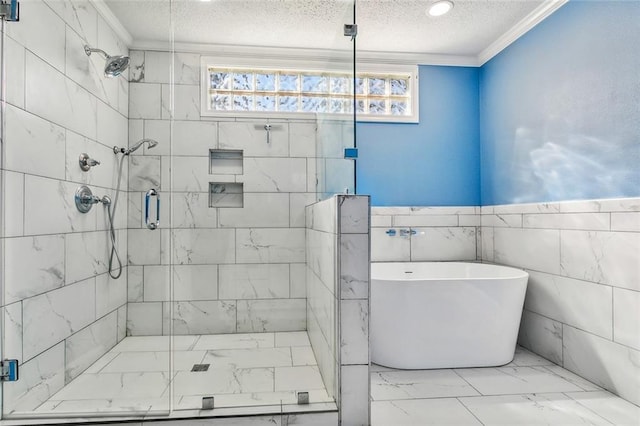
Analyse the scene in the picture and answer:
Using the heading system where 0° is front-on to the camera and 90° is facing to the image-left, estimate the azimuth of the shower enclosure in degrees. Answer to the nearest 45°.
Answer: approximately 0°

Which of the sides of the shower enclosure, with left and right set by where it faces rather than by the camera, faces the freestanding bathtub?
left
